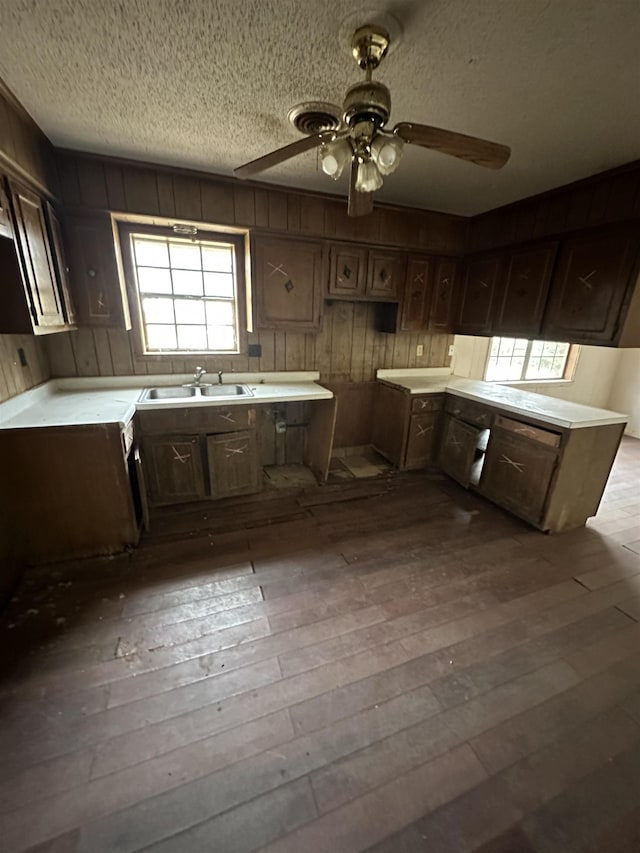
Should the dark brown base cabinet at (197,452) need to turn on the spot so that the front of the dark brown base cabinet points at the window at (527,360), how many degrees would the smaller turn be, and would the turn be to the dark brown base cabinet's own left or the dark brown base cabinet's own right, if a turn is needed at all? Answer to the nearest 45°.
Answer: approximately 90° to the dark brown base cabinet's own left

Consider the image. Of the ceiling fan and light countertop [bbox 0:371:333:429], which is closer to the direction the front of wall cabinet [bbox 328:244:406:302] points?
the ceiling fan

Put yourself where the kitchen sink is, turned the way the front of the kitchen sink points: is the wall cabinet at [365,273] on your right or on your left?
on your left

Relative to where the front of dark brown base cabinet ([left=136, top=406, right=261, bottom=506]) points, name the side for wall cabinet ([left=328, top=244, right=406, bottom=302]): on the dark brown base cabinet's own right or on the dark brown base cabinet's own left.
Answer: on the dark brown base cabinet's own left

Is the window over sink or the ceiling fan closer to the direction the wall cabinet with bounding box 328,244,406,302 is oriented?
the ceiling fan

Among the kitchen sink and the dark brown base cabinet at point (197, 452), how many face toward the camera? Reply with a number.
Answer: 2

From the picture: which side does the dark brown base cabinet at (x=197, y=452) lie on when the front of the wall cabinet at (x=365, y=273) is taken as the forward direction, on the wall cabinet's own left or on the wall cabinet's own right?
on the wall cabinet's own right

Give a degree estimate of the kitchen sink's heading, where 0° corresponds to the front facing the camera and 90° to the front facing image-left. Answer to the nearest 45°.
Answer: approximately 0°

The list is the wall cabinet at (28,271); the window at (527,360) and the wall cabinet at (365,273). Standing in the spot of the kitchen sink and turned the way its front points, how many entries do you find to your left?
2

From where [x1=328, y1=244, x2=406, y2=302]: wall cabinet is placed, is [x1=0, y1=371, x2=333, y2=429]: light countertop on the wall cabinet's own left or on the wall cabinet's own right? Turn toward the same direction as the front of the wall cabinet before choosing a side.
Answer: on the wall cabinet's own right
